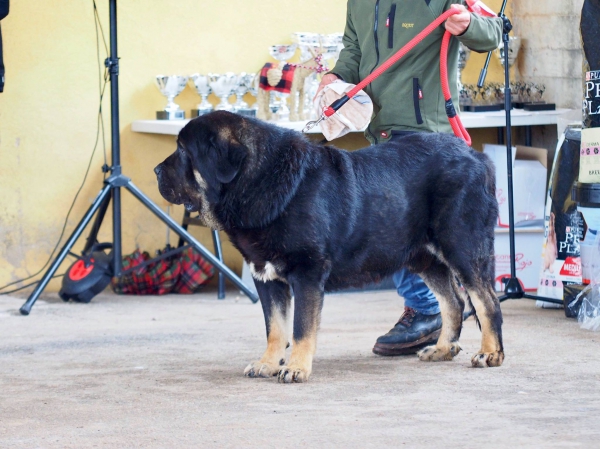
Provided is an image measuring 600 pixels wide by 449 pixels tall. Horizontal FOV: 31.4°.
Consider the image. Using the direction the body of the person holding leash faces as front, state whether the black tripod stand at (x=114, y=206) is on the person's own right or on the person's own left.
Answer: on the person's own right

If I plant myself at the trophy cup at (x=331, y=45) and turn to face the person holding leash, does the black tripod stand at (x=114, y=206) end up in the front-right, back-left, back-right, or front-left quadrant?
front-right

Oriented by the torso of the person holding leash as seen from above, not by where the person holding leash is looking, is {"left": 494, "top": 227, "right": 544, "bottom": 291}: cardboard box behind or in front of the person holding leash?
behind

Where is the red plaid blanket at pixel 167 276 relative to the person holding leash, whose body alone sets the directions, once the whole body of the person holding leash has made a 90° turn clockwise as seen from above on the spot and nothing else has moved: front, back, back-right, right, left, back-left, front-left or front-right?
front

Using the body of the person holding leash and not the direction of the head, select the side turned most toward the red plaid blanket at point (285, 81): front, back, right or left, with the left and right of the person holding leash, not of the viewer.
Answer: right

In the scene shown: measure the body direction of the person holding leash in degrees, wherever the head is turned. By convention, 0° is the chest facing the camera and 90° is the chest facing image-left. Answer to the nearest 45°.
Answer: approximately 45°

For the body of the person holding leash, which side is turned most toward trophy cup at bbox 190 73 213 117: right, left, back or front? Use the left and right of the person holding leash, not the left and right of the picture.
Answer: right

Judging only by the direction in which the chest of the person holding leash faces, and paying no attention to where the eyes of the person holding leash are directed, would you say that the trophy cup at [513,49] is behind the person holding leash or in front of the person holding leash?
behind

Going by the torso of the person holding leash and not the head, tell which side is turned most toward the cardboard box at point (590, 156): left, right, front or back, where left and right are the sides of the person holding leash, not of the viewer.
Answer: back

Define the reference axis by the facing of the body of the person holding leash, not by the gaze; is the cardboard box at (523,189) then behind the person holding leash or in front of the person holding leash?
behind

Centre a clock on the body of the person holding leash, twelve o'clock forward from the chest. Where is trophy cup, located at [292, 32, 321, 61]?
The trophy cup is roughly at 4 o'clock from the person holding leash.
